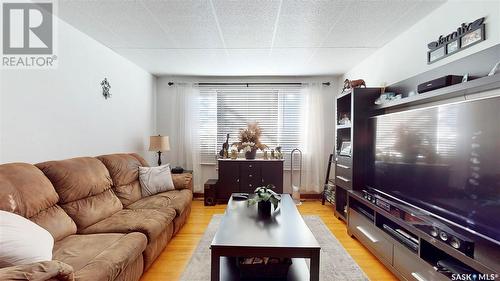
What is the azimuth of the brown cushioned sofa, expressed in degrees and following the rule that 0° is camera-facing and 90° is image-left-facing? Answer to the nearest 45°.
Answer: approximately 315°

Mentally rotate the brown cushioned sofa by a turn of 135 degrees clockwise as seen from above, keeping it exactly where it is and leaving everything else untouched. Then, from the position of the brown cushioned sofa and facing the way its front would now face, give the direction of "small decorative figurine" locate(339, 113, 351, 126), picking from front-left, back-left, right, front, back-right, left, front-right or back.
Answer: back

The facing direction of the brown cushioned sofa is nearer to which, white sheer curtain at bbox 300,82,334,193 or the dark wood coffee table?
the dark wood coffee table

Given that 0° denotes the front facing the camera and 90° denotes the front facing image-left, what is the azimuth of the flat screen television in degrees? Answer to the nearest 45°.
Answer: approximately 45°

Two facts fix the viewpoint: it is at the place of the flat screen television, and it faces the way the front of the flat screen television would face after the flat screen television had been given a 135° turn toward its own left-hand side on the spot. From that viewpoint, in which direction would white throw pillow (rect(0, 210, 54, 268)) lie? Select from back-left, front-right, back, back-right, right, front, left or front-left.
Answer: back-right

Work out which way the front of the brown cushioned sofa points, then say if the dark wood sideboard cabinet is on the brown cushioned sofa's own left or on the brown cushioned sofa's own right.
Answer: on the brown cushioned sofa's own left

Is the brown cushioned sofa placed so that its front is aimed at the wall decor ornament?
no

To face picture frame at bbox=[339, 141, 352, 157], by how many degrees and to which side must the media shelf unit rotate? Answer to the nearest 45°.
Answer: approximately 90° to its right

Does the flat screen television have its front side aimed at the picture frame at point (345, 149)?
no

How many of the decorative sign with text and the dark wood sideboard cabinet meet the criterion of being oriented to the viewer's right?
0

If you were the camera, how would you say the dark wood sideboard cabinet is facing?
facing the viewer

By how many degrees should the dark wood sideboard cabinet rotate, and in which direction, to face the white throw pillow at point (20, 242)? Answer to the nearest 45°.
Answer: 0° — it already faces it

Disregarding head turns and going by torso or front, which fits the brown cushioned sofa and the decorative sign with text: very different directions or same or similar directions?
very different directions

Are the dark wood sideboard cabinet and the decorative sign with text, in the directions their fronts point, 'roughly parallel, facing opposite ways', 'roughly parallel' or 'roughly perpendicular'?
roughly perpendicular

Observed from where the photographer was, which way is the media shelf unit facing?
facing the viewer and to the left of the viewer

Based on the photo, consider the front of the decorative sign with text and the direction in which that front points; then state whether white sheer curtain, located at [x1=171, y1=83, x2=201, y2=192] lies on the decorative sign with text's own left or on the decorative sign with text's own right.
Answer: on the decorative sign with text's own right

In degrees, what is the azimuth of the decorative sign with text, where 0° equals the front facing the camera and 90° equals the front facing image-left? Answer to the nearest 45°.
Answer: approximately 45°

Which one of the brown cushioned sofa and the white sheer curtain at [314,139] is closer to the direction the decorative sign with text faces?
the brown cushioned sofa

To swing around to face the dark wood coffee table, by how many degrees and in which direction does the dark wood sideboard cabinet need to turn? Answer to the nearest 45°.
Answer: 0° — it already faces it
